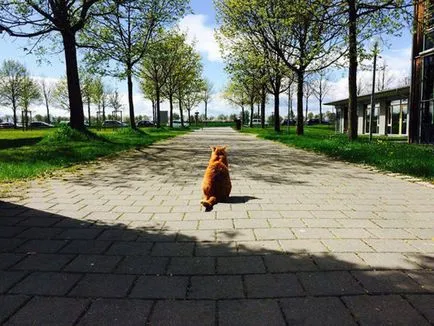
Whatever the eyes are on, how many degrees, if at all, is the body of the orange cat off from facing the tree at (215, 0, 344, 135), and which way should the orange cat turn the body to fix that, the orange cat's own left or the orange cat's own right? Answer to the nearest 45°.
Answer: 0° — it already faces it

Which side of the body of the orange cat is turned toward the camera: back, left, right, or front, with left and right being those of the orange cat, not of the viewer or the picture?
back

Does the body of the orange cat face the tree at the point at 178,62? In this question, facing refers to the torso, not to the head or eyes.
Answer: yes
